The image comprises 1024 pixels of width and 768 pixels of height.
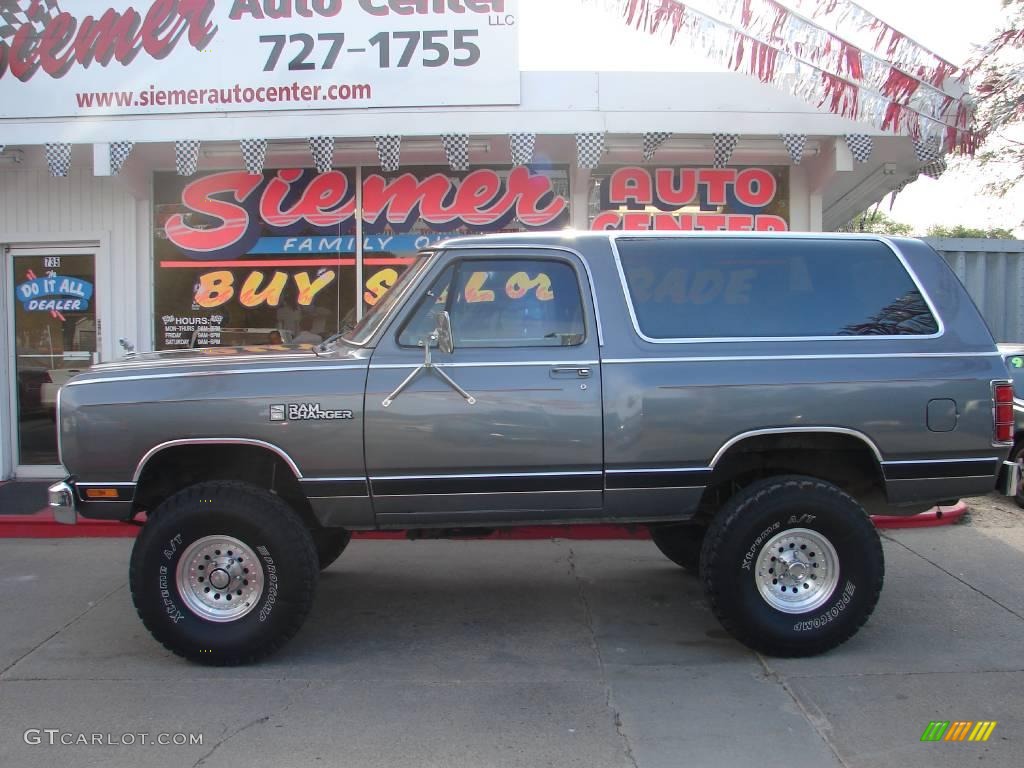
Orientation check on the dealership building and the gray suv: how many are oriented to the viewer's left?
1

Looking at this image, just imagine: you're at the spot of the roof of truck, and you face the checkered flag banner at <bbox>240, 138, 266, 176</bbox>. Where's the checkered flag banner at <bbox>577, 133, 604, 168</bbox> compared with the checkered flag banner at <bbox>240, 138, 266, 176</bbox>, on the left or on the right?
right

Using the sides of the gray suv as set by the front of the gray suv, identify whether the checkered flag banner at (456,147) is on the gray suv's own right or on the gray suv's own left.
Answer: on the gray suv's own right

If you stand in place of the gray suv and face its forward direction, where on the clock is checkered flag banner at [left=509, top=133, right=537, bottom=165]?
The checkered flag banner is roughly at 3 o'clock from the gray suv.

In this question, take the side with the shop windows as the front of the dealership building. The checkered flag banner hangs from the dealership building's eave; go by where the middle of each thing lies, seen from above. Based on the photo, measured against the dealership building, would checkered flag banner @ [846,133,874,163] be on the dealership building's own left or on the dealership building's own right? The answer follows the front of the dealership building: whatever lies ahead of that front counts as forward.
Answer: on the dealership building's own left

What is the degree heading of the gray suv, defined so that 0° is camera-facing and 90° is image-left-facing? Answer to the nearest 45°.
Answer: approximately 90°

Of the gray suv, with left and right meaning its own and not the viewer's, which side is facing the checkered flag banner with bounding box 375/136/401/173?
right

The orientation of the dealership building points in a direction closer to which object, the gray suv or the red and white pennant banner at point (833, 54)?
the gray suv

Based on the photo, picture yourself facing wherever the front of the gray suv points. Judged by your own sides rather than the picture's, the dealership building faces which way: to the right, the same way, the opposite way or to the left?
to the left

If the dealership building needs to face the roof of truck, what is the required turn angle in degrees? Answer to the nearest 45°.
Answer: approximately 45° to its left
